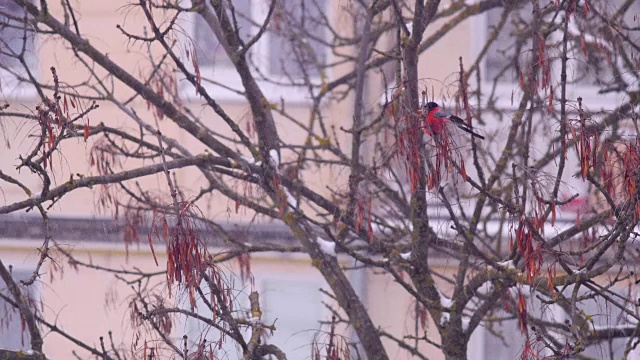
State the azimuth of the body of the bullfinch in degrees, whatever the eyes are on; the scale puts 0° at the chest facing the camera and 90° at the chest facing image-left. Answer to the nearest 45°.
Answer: approximately 90°
